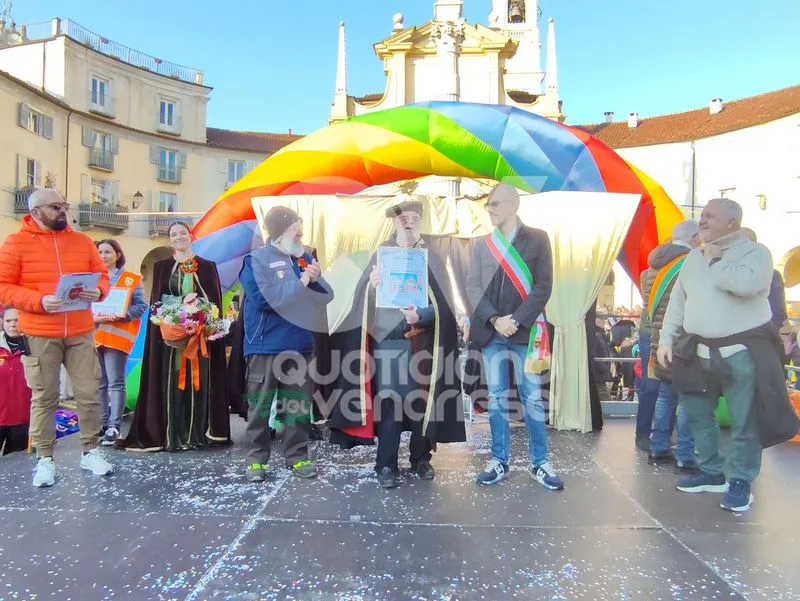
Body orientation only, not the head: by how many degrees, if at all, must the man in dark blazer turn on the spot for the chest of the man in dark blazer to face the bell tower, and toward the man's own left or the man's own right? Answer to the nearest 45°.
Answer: approximately 180°

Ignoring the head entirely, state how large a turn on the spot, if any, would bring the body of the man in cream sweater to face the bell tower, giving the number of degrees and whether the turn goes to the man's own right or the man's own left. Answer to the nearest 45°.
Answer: approximately 135° to the man's own right

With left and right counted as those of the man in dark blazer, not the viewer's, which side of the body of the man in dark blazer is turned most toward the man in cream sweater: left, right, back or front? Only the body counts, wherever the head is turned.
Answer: left

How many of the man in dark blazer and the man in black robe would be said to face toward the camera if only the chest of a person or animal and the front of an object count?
2

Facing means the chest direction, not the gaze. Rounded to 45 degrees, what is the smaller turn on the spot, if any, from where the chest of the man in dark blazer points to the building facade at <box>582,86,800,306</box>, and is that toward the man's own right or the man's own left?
approximately 180°

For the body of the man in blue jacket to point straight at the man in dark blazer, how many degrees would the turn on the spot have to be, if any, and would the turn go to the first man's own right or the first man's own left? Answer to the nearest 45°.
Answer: approximately 45° to the first man's own left

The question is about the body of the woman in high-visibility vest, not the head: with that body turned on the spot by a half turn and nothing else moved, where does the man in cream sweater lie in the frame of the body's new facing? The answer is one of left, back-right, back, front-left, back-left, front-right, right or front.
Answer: right

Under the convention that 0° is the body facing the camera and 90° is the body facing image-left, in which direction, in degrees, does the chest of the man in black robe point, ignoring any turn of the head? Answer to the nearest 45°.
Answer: approximately 0°
